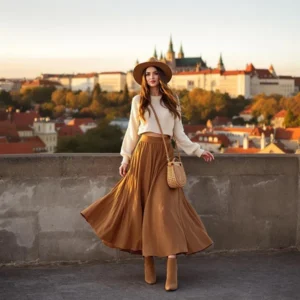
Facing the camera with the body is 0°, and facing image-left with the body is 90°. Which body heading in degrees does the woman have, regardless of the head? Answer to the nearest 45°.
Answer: approximately 0°
